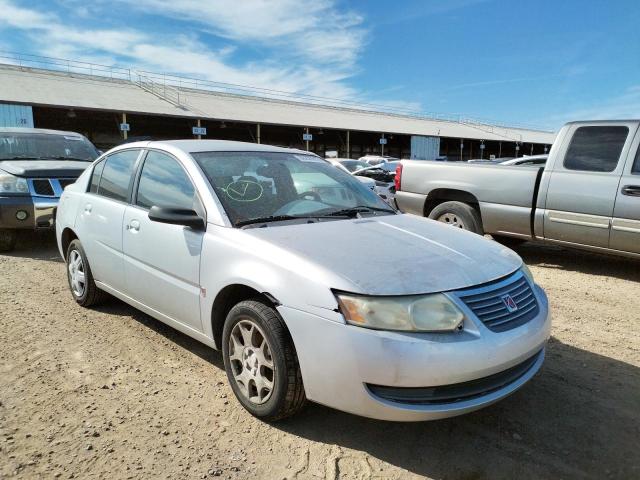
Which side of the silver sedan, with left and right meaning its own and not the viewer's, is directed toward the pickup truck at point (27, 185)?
back

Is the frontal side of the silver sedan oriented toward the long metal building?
no

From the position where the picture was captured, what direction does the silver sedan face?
facing the viewer and to the right of the viewer

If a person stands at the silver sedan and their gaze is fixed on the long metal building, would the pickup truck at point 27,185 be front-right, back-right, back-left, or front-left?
front-left

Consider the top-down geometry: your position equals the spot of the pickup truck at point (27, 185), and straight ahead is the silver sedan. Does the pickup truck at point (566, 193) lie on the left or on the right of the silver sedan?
left

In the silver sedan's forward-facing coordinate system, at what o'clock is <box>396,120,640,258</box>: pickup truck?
The pickup truck is roughly at 9 o'clock from the silver sedan.

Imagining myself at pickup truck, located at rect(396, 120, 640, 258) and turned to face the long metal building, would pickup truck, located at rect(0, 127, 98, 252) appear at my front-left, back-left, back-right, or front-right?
front-left
